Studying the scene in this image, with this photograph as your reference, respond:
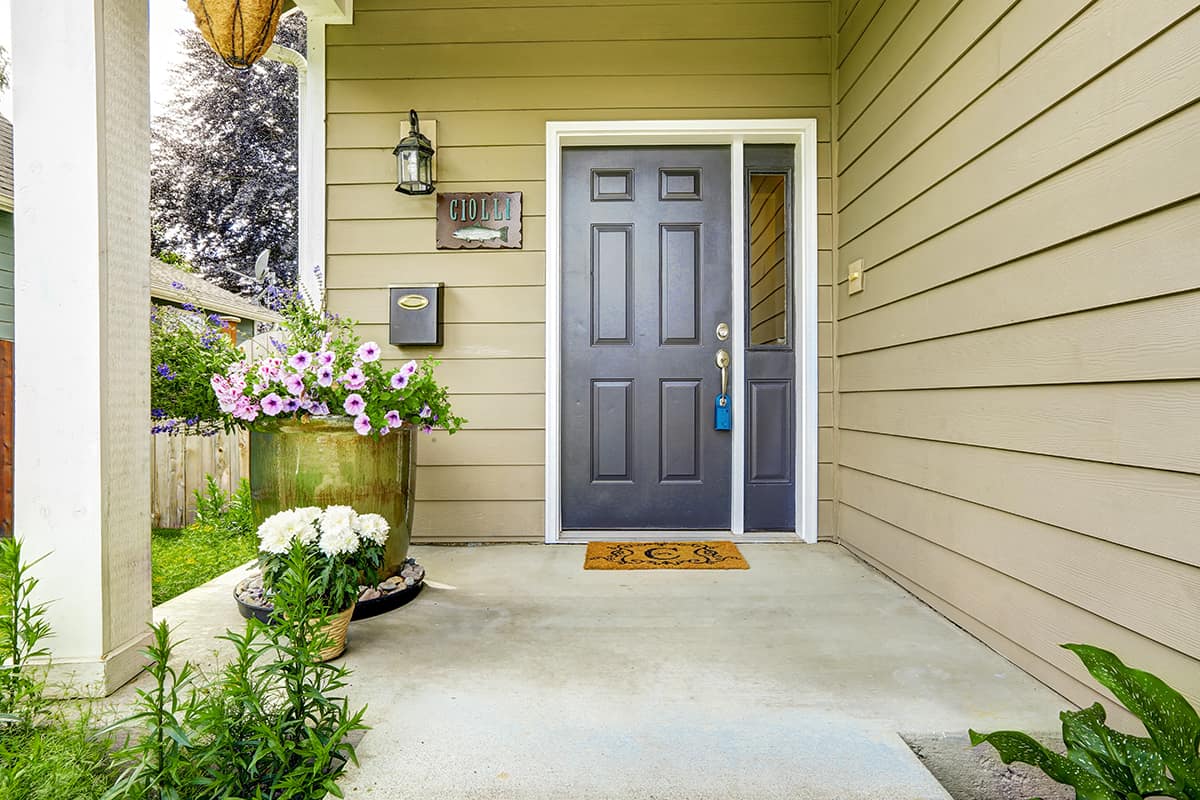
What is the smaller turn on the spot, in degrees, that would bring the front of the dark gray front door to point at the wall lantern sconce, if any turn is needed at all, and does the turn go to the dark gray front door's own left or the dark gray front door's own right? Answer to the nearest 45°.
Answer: approximately 90° to the dark gray front door's own right

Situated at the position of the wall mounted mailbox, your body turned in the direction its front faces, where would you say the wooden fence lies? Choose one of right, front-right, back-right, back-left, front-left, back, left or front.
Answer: back-right

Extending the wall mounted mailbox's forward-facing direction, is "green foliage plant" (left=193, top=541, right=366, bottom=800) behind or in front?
in front

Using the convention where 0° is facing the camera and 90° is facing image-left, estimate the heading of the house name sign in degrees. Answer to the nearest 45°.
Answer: approximately 0°

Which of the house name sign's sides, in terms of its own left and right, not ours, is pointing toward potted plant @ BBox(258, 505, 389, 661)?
front

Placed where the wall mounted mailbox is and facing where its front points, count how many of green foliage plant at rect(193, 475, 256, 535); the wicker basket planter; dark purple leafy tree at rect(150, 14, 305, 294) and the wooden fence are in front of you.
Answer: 1

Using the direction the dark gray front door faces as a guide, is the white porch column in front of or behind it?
in front

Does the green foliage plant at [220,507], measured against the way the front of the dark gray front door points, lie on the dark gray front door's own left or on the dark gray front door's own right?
on the dark gray front door's own right

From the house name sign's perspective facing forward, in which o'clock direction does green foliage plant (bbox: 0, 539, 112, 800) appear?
The green foliage plant is roughly at 1 o'clock from the house name sign.

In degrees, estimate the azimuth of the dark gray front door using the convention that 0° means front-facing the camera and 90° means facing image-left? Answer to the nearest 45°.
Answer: approximately 0°

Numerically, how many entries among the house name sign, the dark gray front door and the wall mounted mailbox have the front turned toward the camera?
3
